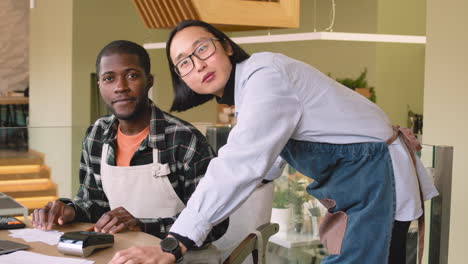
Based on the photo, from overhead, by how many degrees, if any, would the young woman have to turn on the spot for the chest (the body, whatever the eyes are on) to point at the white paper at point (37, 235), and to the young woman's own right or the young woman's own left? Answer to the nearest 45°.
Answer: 0° — they already face it

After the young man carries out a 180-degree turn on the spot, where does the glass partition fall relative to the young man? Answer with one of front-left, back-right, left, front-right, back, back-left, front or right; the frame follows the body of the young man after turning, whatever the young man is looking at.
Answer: front

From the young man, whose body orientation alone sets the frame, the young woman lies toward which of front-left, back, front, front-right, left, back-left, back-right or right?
left

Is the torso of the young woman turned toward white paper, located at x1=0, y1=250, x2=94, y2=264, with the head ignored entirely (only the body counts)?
yes

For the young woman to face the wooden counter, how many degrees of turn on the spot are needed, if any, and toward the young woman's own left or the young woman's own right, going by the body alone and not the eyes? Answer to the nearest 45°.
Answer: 0° — they already face it

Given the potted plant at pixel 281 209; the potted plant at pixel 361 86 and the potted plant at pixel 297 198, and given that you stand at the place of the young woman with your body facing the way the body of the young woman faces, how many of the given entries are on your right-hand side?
3

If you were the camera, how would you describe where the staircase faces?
facing the viewer

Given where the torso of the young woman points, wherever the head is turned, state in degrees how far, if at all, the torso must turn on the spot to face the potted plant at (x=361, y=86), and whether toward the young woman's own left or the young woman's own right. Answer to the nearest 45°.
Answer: approximately 90° to the young woman's own right

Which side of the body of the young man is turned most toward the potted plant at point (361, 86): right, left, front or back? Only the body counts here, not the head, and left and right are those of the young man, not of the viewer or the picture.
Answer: back

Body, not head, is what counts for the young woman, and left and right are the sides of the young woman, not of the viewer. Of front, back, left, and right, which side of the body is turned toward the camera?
left

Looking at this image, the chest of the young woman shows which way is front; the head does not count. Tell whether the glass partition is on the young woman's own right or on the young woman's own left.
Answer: on the young woman's own right

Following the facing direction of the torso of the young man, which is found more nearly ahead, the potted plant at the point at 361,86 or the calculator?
the calculator
